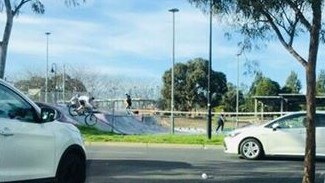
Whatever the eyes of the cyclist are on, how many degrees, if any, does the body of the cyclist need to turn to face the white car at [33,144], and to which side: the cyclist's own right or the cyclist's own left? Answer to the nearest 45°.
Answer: approximately 90° to the cyclist's own right

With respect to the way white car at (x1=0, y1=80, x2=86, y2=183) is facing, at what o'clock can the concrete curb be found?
The concrete curb is roughly at 11 o'clock from the white car.

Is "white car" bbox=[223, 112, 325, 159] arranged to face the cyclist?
no

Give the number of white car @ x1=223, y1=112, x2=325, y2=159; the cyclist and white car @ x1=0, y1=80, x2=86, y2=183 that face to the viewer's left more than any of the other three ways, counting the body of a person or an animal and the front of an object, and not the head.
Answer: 1

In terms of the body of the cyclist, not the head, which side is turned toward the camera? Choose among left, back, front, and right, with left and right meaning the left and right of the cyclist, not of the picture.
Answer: right

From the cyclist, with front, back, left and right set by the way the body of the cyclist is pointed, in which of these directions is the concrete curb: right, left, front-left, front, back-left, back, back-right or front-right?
front-right

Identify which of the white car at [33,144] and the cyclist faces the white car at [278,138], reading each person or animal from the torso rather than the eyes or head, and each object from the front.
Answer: the white car at [33,144]

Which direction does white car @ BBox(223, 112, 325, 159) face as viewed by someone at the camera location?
facing to the left of the viewer

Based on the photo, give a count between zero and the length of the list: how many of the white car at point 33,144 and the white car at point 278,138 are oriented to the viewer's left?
1

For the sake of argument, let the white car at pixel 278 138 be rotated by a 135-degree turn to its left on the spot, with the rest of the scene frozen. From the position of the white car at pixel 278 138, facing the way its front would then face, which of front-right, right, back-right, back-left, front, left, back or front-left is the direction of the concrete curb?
back

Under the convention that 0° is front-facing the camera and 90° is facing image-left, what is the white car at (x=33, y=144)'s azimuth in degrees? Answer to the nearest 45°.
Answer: approximately 225°

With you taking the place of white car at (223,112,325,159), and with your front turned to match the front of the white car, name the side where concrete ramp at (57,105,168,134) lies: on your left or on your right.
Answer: on your right
